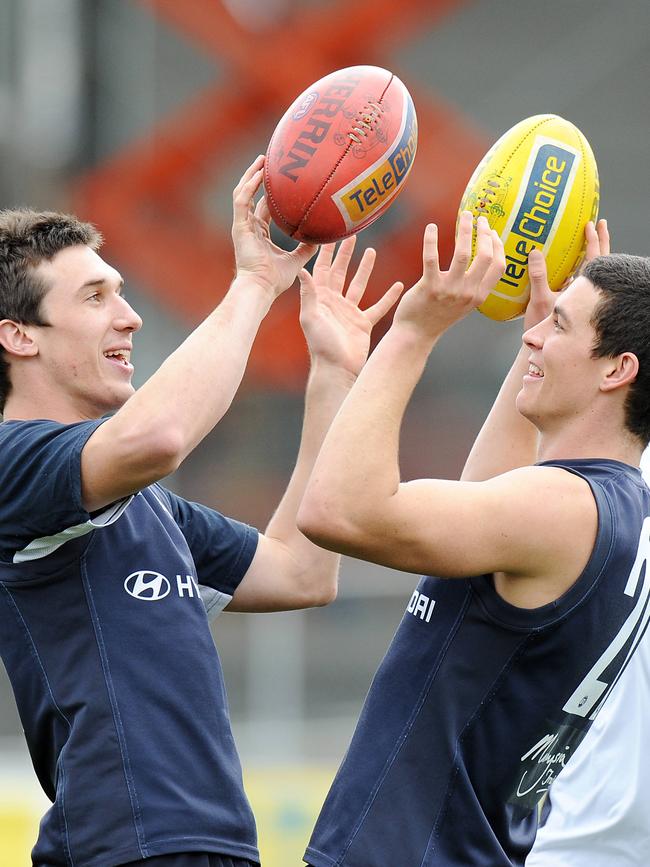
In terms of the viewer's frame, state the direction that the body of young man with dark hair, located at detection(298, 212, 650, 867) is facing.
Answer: to the viewer's left

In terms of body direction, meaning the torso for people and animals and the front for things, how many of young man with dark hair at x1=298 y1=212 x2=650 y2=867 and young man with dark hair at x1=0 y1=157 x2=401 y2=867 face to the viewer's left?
1

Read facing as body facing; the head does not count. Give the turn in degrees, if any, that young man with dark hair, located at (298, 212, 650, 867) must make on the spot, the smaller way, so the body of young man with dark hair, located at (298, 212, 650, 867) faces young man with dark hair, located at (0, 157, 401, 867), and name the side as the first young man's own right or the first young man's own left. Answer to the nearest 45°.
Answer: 0° — they already face them

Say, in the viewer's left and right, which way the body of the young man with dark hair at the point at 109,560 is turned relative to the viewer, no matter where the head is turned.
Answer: facing the viewer and to the right of the viewer

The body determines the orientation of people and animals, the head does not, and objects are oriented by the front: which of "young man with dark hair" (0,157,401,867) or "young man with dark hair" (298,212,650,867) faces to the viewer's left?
"young man with dark hair" (298,212,650,867)

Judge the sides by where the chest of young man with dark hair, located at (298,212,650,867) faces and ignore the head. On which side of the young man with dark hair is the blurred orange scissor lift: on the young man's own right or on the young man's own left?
on the young man's own right

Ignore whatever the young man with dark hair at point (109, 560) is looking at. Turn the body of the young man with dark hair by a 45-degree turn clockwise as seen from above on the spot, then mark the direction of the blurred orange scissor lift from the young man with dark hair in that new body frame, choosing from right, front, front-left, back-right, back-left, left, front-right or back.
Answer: back

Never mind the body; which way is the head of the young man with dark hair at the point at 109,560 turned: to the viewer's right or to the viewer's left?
to the viewer's right
